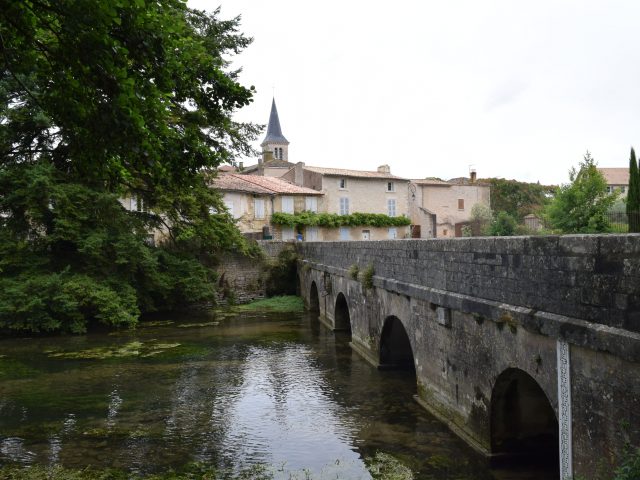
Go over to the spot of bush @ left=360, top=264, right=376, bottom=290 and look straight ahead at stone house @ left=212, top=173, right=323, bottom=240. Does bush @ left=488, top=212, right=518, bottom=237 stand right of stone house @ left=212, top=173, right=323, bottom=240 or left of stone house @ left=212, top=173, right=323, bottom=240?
right

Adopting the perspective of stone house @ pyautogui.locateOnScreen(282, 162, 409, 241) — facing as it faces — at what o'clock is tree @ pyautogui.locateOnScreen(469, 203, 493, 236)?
The tree is roughly at 8 o'clock from the stone house.

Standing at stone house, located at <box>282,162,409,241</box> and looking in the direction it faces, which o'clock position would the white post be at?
The white post is roughly at 12 o'clock from the stone house.

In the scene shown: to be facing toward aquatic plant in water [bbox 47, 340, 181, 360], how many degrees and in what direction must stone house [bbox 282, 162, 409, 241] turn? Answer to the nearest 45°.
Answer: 0° — it already faces it

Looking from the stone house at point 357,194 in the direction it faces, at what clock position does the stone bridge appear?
The stone bridge is roughly at 12 o'clock from the stone house.

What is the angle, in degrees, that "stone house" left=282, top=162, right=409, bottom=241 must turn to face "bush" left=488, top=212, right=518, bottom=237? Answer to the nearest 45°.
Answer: approximately 45° to its left

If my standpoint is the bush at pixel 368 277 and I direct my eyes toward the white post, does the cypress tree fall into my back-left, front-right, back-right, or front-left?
back-left

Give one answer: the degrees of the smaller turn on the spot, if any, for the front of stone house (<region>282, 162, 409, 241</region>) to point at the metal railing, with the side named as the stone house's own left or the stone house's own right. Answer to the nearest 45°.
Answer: approximately 45° to the stone house's own left

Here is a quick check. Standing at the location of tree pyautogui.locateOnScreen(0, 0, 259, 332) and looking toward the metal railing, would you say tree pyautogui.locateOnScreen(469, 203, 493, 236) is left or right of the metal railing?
left
